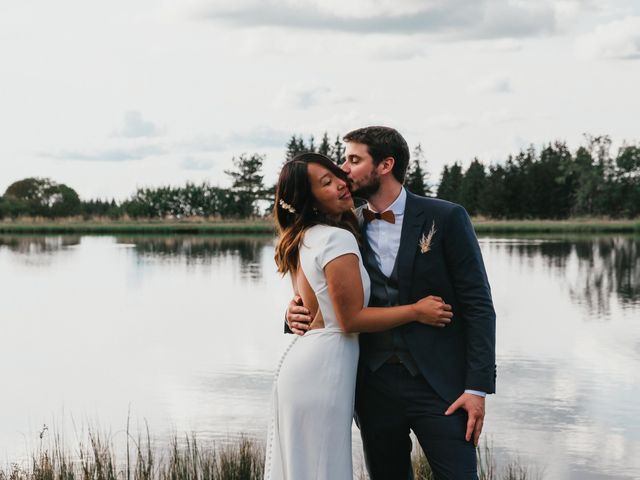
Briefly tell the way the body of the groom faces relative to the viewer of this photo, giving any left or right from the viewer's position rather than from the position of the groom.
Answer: facing the viewer and to the left of the viewer

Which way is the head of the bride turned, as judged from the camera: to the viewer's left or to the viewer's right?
to the viewer's right

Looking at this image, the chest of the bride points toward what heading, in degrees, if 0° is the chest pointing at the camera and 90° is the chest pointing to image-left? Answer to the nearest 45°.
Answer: approximately 270°

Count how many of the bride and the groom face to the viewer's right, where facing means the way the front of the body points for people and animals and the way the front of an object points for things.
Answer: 1
